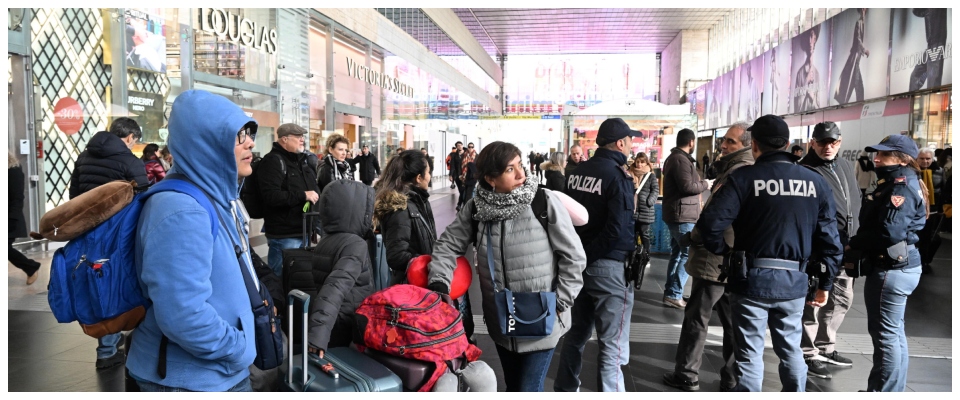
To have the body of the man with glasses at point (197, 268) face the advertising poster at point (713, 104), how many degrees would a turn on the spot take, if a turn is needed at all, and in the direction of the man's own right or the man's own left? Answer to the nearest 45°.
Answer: approximately 45° to the man's own left

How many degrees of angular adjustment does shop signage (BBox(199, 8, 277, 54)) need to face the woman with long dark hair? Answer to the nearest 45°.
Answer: approximately 45° to its right

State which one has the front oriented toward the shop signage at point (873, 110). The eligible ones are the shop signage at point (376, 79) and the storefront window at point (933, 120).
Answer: the shop signage at point (376, 79)

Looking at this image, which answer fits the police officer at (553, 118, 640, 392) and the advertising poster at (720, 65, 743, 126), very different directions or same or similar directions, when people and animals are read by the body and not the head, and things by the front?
very different directions

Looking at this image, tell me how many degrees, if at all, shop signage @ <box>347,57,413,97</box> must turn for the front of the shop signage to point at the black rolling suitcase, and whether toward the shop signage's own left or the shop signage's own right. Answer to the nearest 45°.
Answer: approximately 45° to the shop signage's own right

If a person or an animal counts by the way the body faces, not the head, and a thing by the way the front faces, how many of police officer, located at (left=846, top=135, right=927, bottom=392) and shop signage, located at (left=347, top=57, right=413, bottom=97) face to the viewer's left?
1

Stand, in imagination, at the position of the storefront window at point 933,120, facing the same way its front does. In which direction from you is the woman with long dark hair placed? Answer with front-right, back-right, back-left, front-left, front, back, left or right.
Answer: front-left

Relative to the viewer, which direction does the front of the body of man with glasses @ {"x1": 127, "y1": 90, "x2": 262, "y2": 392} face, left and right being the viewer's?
facing to the right of the viewer

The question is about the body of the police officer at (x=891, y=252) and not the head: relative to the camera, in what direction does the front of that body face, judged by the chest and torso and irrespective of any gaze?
to the viewer's left

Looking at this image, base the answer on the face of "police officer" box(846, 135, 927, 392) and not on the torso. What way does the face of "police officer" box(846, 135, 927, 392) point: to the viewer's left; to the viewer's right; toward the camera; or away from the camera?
to the viewer's left

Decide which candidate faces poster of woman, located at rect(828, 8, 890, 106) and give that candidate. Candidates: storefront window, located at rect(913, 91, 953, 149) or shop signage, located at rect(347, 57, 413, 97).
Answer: the shop signage

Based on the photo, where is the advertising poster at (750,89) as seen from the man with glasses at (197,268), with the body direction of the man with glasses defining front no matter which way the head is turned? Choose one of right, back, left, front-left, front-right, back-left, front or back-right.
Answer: front-left

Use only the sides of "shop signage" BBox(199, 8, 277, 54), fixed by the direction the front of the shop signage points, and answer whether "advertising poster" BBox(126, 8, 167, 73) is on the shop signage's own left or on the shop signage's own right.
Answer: on the shop signage's own right
